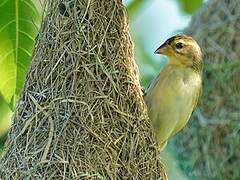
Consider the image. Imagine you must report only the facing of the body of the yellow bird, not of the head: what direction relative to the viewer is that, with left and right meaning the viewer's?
facing the viewer and to the left of the viewer
